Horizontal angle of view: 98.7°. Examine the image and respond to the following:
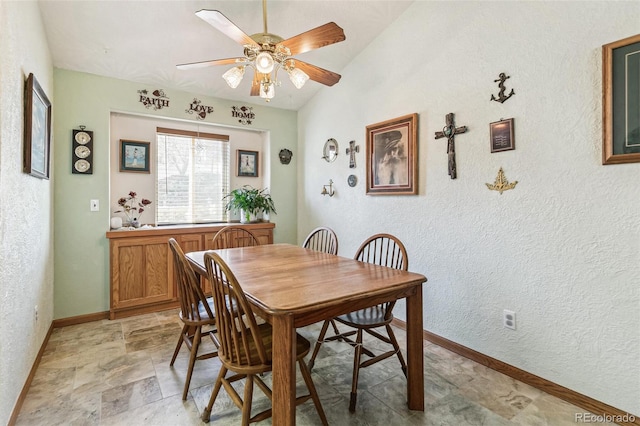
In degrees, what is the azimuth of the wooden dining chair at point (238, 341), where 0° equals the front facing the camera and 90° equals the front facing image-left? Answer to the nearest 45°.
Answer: approximately 225°

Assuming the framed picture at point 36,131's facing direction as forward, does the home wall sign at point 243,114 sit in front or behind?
in front

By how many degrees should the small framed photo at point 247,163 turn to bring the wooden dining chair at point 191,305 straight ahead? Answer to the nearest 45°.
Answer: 0° — it already faces it

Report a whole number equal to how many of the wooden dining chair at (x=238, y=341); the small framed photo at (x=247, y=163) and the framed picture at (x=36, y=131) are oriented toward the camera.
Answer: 1

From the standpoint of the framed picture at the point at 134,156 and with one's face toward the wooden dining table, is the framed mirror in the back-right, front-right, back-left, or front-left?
front-left

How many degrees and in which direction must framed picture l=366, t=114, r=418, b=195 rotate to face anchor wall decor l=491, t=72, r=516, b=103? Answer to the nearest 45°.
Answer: approximately 90° to its left

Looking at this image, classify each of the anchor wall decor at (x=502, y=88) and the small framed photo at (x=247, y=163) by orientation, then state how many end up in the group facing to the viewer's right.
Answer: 0

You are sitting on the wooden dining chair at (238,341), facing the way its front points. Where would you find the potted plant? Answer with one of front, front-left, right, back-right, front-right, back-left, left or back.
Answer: front-left

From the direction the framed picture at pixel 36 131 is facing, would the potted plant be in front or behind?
in front

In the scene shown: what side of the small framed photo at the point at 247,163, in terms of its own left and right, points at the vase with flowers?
right

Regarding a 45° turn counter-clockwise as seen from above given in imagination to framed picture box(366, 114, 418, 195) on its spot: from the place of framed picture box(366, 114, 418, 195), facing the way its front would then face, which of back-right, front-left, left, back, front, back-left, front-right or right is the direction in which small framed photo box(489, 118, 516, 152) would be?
front-left

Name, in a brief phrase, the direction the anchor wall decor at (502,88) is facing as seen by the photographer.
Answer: facing the viewer and to the left of the viewer

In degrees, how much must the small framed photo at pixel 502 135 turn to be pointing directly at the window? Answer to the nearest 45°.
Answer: approximately 45° to its right

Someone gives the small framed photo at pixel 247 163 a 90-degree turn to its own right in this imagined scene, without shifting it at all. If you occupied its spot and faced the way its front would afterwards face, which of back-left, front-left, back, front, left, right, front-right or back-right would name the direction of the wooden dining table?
left

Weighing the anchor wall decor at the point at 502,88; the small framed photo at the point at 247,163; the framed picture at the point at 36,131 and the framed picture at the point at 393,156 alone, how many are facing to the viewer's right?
1

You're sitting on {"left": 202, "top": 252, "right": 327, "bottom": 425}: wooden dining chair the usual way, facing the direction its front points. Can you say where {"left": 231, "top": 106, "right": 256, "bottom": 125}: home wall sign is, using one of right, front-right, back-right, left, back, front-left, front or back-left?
front-left

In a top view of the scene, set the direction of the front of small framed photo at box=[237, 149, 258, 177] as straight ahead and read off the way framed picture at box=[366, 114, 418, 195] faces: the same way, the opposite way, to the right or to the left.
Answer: to the right

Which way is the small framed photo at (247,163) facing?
toward the camera

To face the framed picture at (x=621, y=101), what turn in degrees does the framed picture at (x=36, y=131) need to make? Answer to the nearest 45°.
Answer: approximately 45° to its right

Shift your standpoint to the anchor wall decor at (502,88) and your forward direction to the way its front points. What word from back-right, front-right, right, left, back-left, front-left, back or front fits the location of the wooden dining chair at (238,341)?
front

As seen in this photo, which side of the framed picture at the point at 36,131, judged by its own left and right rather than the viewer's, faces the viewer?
right
